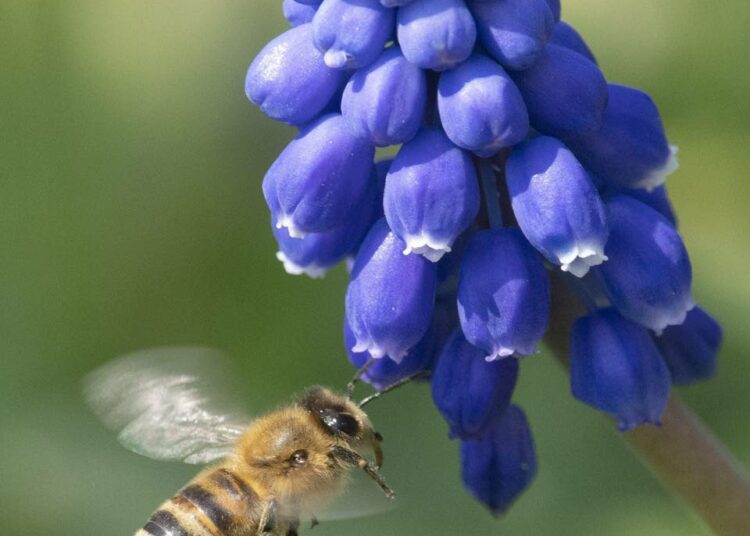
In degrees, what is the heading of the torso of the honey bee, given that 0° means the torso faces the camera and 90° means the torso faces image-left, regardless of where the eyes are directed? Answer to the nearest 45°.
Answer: approximately 270°

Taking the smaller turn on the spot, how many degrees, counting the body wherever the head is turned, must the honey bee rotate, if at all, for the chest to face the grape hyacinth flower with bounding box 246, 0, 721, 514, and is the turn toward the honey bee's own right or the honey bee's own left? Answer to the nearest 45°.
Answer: approximately 45° to the honey bee's own right
